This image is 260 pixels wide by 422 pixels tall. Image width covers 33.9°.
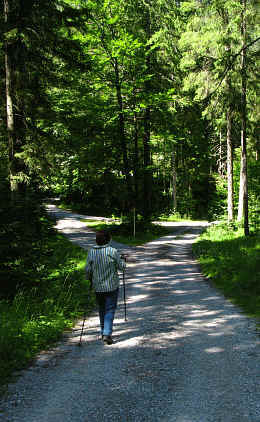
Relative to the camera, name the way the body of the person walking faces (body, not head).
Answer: away from the camera
